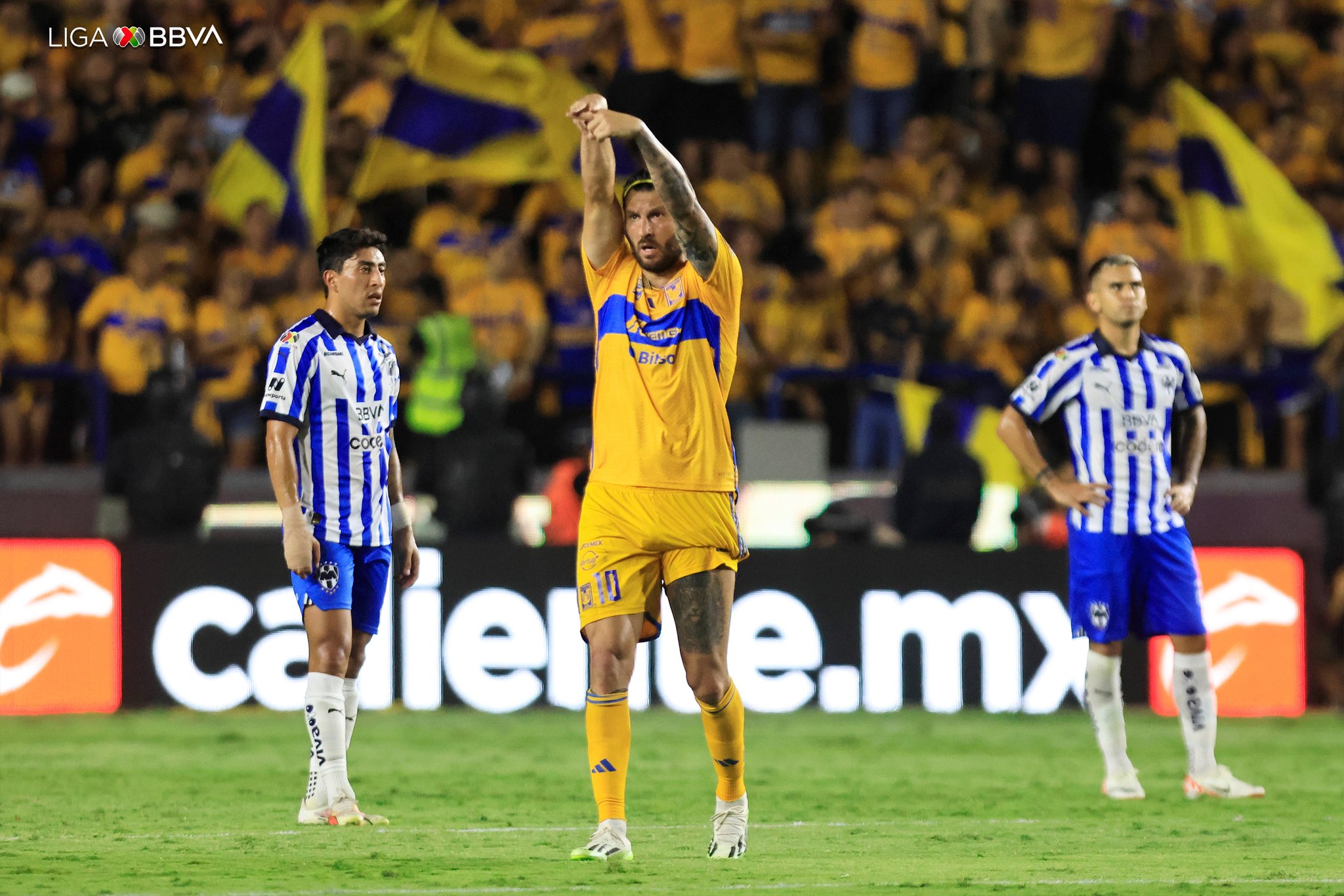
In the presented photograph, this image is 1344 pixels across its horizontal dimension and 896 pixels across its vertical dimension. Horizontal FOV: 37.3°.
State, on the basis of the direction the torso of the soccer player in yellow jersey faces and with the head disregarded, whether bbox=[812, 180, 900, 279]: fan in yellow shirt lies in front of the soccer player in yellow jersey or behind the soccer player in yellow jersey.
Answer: behind

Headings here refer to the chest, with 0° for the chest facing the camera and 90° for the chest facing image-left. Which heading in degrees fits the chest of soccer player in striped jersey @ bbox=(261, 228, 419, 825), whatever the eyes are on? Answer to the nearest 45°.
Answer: approximately 315°

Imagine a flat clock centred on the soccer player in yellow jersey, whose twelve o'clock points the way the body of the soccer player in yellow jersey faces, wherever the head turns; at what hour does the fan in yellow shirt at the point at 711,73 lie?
The fan in yellow shirt is roughly at 6 o'clock from the soccer player in yellow jersey.

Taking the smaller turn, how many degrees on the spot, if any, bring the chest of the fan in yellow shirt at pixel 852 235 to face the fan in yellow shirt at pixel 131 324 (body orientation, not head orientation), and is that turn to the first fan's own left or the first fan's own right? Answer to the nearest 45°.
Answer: approximately 90° to the first fan's own right

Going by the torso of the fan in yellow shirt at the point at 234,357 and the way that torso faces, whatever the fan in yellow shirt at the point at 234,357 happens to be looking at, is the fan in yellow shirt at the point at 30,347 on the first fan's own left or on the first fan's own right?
on the first fan's own right

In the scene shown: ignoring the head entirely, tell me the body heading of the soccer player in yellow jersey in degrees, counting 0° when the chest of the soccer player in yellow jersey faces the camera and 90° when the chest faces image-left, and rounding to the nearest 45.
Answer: approximately 0°

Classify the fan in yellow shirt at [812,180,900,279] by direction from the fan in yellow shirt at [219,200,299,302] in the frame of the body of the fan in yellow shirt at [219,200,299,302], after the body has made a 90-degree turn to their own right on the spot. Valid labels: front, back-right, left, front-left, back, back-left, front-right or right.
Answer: back

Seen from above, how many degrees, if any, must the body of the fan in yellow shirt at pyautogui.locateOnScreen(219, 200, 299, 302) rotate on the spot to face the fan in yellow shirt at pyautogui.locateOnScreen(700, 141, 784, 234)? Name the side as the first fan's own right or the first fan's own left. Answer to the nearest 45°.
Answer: approximately 90° to the first fan's own left

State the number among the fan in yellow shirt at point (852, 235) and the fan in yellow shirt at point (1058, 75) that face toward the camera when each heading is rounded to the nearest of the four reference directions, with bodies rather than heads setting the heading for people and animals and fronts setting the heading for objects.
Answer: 2

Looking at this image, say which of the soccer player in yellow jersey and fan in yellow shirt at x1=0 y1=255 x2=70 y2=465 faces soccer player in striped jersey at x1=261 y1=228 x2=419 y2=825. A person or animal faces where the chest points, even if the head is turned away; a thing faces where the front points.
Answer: the fan in yellow shirt

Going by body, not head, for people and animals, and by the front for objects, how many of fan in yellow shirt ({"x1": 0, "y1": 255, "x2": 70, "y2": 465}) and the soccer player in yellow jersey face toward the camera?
2

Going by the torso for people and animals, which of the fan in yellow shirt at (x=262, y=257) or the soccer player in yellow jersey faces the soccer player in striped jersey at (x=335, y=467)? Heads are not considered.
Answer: the fan in yellow shirt

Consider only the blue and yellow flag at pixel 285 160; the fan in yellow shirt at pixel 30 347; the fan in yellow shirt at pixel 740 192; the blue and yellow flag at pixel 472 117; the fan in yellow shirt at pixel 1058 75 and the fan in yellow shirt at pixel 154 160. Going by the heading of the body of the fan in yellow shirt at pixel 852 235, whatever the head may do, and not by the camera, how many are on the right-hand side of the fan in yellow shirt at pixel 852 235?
5

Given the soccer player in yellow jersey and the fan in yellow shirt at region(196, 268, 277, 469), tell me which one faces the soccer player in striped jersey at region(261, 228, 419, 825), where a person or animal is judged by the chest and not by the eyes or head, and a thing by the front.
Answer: the fan in yellow shirt

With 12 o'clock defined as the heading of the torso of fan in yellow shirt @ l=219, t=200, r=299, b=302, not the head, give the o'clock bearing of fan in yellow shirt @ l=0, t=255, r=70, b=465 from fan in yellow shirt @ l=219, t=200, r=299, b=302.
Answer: fan in yellow shirt @ l=0, t=255, r=70, b=465 is roughly at 3 o'clock from fan in yellow shirt @ l=219, t=200, r=299, b=302.
